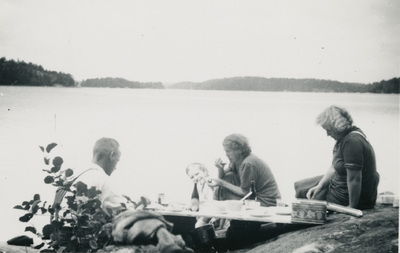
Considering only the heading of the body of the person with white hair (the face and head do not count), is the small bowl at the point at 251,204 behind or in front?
in front

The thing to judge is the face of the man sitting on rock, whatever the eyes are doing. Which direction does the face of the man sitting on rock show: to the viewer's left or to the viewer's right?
to the viewer's right

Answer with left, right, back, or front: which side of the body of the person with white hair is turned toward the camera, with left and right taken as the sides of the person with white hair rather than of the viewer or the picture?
left

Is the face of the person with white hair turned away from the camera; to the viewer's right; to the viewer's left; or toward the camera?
to the viewer's left

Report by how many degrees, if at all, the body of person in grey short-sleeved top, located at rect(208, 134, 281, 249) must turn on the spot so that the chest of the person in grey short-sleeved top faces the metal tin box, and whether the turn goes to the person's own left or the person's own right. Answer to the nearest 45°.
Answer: approximately 135° to the person's own left

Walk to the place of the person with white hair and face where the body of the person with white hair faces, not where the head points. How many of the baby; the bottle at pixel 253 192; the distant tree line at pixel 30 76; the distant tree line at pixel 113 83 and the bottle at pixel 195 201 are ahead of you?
5

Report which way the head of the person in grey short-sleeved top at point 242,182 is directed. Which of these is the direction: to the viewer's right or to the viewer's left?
to the viewer's left

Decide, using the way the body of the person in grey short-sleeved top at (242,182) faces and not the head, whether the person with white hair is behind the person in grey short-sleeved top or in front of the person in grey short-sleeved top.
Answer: behind

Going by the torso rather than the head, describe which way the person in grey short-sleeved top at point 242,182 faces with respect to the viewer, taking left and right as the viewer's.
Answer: facing to the left of the viewer
